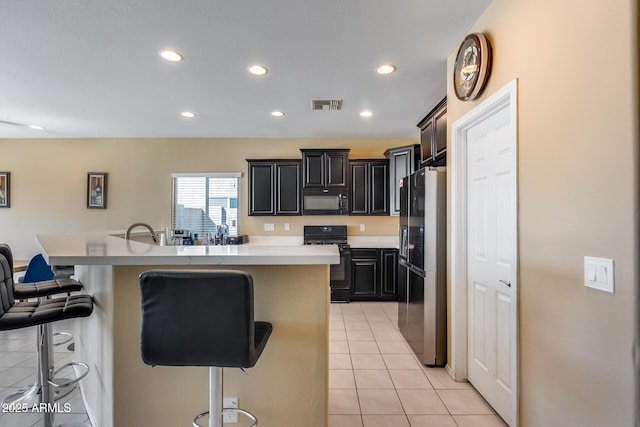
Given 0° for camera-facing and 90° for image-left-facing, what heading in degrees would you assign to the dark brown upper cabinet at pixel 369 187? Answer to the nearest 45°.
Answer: approximately 0°

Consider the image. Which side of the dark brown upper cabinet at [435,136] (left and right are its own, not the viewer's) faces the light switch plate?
left

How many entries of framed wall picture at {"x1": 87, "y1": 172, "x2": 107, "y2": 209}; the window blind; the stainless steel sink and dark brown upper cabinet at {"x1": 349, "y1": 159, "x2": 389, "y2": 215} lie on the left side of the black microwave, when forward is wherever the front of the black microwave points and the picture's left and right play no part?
1

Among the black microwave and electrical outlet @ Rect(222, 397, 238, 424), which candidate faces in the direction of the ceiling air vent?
the black microwave

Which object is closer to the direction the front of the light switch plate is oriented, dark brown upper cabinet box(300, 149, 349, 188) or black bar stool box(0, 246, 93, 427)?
the black bar stool

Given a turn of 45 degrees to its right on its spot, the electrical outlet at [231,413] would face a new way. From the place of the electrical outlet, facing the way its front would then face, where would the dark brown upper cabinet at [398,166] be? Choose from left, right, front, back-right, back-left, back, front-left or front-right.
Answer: back

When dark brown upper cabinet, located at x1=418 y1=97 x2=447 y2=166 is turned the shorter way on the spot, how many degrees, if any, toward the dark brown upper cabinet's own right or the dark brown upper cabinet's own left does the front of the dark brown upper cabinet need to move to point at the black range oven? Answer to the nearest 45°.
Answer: approximately 45° to the dark brown upper cabinet's own right

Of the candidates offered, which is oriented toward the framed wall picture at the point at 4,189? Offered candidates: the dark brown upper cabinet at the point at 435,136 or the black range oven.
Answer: the dark brown upper cabinet

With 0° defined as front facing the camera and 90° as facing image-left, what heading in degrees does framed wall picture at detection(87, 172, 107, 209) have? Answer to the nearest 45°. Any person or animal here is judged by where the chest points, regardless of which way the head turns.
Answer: approximately 0°

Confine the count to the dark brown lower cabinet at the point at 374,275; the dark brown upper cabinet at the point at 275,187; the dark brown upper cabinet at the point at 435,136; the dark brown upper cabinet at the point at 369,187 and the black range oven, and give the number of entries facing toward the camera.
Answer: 4

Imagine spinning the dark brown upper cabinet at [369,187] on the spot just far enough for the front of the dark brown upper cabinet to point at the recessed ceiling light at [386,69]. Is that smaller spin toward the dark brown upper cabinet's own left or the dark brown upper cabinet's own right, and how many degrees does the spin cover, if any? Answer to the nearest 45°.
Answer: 0° — it already faces it

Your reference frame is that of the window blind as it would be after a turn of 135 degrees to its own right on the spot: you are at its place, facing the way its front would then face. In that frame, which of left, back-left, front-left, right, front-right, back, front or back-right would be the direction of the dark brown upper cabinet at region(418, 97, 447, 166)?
back
